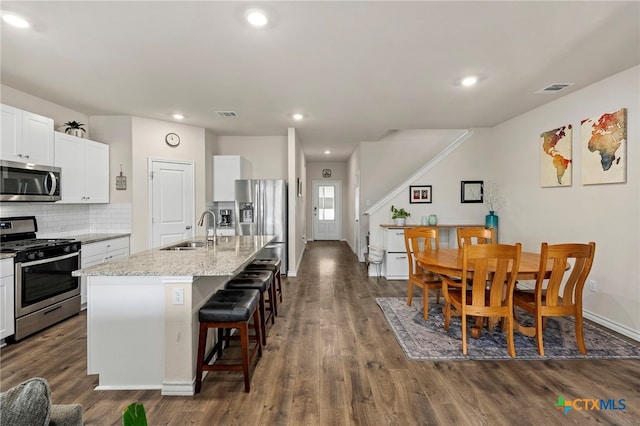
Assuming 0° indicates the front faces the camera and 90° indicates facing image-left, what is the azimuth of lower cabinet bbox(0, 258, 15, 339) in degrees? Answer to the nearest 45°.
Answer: approximately 315°

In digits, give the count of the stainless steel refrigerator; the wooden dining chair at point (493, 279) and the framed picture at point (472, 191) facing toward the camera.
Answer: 2

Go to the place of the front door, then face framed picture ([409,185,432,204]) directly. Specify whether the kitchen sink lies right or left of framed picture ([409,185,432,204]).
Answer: right

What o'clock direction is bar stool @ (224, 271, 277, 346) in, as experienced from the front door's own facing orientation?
The bar stool is roughly at 12 o'clock from the front door.

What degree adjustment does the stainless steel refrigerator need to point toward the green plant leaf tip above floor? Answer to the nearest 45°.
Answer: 0° — it already faces it

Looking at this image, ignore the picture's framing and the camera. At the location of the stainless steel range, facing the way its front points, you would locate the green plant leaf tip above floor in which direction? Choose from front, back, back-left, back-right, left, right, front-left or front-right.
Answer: front-right

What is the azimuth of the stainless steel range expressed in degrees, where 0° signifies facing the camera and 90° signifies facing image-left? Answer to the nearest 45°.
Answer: approximately 315°

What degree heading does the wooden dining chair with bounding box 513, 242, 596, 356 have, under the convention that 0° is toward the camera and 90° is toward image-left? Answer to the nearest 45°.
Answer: approximately 135°

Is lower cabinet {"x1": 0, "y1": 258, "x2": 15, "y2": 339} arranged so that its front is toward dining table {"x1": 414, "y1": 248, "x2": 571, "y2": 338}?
yes
